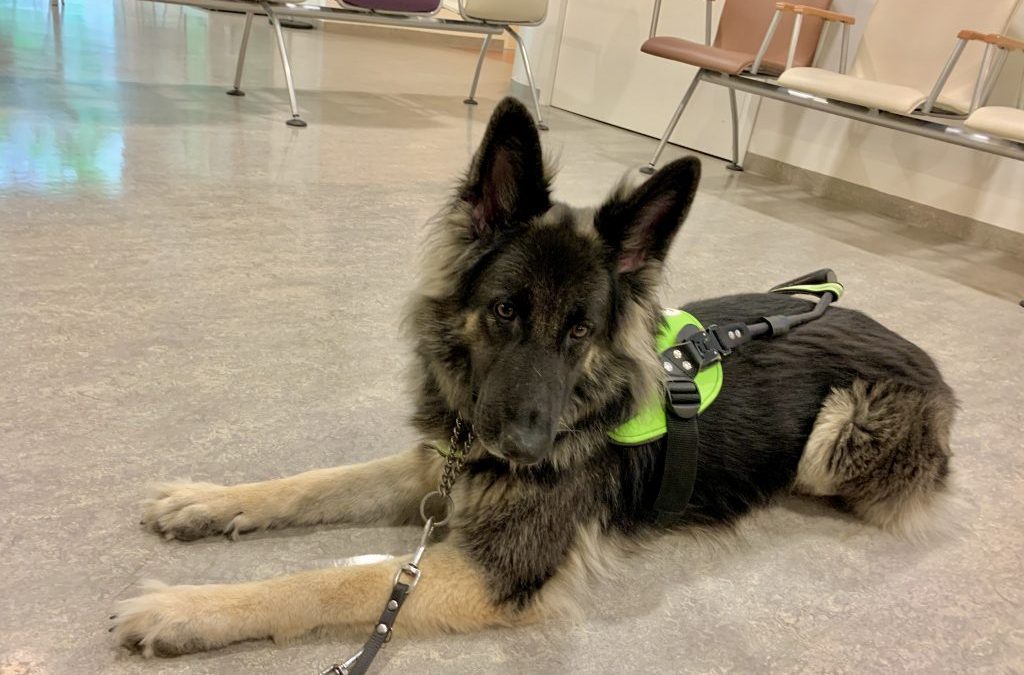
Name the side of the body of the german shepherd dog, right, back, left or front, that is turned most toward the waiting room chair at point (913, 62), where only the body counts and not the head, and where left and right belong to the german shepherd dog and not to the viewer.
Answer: back

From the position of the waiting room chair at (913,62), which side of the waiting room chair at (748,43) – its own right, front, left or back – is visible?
left

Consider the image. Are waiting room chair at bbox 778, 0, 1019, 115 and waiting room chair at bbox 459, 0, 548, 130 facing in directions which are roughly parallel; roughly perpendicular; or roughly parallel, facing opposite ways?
roughly perpendicular

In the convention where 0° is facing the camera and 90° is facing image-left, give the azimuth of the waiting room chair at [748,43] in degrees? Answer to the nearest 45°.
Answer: approximately 45°

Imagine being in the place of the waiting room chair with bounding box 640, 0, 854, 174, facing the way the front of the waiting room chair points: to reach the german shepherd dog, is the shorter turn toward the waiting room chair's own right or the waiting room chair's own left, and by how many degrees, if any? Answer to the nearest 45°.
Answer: approximately 45° to the waiting room chair's own left

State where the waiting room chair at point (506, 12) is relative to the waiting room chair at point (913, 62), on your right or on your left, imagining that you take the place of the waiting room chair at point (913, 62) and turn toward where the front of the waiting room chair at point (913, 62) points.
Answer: on your right

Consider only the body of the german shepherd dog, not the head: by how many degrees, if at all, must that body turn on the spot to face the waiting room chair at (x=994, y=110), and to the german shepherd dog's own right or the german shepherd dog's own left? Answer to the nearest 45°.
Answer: approximately 180°

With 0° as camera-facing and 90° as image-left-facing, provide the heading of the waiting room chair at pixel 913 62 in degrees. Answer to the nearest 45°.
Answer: approximately 45°
